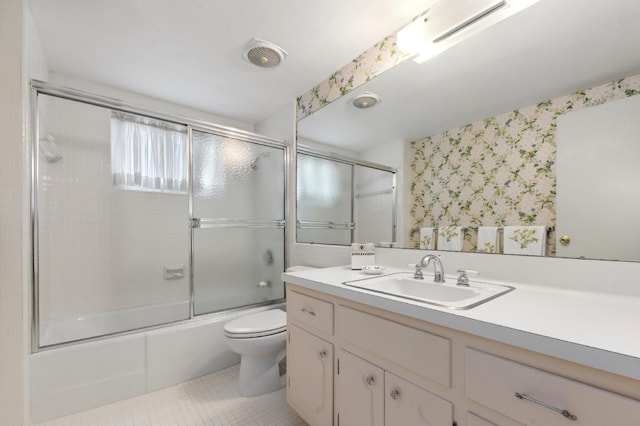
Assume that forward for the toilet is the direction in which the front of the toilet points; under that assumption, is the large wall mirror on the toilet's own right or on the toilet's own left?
on the toilet's own left

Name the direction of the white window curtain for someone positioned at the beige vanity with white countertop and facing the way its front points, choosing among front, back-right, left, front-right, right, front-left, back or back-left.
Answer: front-right

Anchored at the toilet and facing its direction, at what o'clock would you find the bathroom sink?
The bathroom sink is roughly at 9 o'clock from the toilet.

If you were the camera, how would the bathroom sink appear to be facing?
facing the viewer and to the left of the viewer

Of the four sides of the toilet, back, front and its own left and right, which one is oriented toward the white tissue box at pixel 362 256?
left

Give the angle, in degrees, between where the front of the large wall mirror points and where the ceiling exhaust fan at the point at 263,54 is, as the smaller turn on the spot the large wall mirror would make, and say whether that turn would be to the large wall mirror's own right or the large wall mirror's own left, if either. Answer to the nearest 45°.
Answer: approximately 45° to the large wall mirror's own right

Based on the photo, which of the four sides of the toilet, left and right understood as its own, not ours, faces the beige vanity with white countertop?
left

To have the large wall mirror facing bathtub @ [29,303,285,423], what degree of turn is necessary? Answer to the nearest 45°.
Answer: approximately 45° to its right

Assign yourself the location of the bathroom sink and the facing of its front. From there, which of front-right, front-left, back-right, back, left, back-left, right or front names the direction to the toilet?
front-right

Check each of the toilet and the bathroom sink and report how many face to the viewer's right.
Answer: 0

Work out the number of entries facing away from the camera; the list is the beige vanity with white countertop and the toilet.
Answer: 0
